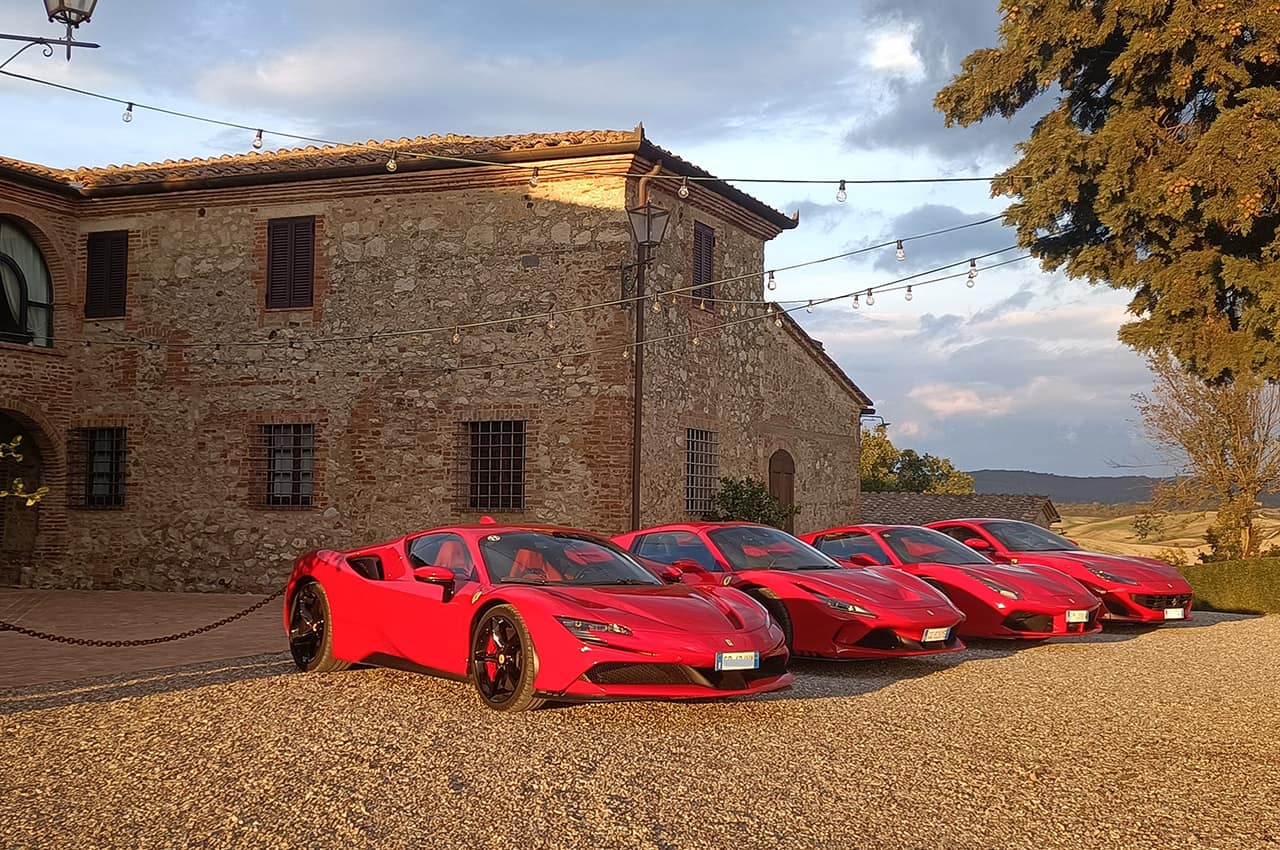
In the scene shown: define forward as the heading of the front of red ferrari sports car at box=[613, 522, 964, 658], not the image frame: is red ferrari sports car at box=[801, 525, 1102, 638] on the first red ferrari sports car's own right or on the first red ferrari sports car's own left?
on the first red ferrari sports car's own left

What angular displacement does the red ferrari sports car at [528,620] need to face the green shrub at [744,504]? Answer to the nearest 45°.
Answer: approximately 135° to its left

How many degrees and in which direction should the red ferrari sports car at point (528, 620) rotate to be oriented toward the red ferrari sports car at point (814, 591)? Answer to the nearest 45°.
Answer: approximately 90° to its left

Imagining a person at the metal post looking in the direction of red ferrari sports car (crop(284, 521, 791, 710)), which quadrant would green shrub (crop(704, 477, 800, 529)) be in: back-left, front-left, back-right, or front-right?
back-left

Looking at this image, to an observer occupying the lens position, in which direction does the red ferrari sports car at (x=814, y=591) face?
facing the viewer and to the right of the viewer

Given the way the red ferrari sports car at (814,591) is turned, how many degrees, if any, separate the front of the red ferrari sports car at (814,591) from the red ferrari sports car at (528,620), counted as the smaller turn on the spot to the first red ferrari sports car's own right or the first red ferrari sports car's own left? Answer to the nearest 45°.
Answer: approximately 90° to the first red ferrari sports car's own right

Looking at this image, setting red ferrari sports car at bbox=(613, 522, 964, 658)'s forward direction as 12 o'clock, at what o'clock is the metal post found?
The metal post is roughly at 7 o'clock from the red ferrari sports car.
